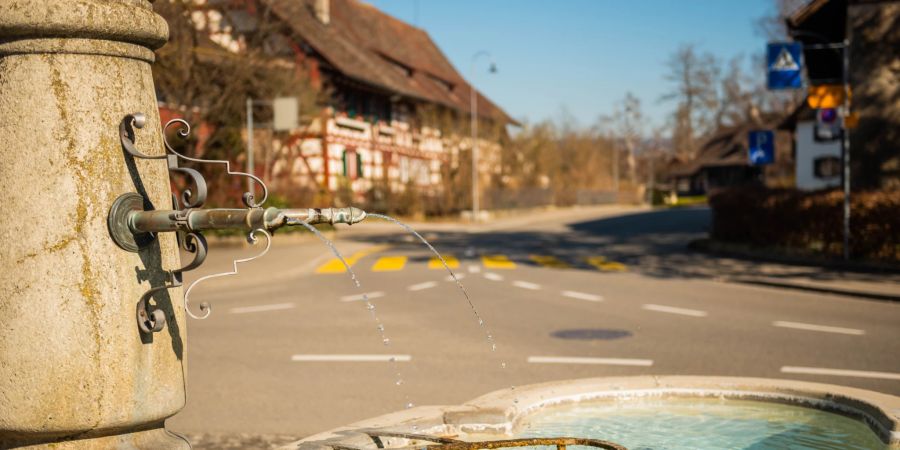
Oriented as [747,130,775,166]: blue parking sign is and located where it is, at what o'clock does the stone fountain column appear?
The stone fountain column is roughly at 12 o'clock from the blue parking sign.

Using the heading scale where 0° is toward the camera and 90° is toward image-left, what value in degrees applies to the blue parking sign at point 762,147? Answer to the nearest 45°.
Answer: approximately 0°

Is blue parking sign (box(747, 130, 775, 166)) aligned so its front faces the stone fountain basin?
yes

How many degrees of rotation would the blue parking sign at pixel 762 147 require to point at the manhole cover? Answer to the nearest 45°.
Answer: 0° — it already faces it

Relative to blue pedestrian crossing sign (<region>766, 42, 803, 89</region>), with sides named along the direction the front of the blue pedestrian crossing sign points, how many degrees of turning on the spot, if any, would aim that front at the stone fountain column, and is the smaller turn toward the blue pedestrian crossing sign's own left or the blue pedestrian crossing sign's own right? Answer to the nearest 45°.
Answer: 0° — it already faces it

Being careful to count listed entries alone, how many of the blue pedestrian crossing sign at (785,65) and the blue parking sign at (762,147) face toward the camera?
2
